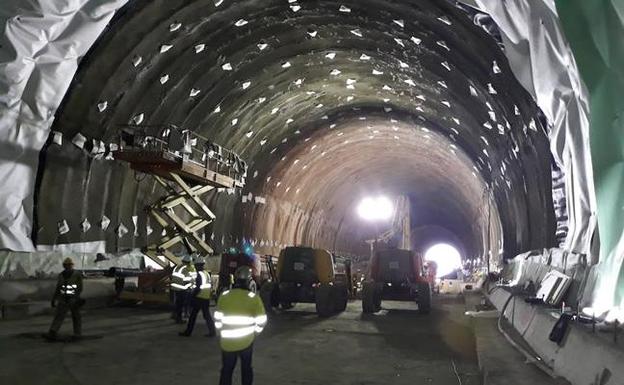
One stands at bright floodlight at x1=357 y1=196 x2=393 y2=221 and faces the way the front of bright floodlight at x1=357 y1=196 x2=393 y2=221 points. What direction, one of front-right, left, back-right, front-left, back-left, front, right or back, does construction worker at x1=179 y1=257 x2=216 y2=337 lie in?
front

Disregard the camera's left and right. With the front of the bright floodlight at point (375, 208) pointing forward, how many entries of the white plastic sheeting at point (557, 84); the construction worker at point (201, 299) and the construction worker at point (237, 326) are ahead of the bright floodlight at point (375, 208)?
3

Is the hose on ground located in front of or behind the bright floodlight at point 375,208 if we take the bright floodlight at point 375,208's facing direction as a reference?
in front

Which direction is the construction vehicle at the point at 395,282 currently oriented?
away from the camera

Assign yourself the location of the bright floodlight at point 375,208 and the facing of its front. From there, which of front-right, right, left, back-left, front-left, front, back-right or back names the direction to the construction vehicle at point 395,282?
front

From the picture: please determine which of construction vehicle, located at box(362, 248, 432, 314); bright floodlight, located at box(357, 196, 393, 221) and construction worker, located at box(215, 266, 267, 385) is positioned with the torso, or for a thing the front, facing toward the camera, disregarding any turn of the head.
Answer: the bright floodlight

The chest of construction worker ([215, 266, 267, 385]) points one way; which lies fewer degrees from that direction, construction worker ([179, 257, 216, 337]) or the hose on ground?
the construction worker

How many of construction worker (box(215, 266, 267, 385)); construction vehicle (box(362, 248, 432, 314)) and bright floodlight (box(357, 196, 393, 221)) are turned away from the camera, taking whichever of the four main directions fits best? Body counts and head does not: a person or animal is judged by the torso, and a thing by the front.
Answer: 2

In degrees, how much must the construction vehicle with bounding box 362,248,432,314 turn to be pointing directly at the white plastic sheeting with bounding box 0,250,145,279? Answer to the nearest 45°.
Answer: approximately 135° to its left

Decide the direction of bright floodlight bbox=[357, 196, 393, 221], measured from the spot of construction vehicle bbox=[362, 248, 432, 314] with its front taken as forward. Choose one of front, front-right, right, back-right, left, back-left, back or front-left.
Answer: front

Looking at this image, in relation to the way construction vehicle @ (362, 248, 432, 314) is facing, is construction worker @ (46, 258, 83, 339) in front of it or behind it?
behind

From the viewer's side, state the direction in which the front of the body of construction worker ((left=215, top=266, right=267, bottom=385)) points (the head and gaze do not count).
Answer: away from the camera

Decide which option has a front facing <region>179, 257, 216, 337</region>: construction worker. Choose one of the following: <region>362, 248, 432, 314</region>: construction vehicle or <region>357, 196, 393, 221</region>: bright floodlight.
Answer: the bright floodlight

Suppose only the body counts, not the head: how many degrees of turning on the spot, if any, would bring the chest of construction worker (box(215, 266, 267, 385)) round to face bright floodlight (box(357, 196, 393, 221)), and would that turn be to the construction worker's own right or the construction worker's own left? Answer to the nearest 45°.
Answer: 0° — they already face it

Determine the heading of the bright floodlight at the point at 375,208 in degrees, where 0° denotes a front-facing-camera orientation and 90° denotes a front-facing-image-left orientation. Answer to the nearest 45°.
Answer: approximately 0°
